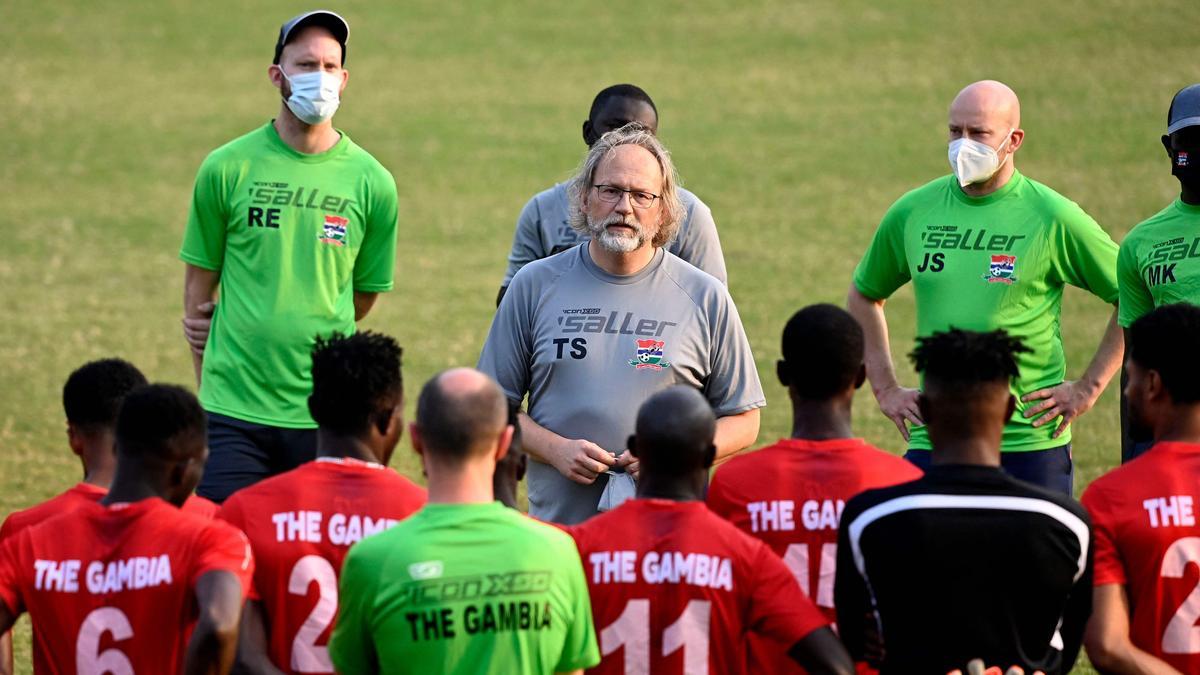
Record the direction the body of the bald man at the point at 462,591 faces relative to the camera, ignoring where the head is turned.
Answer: away from the camera

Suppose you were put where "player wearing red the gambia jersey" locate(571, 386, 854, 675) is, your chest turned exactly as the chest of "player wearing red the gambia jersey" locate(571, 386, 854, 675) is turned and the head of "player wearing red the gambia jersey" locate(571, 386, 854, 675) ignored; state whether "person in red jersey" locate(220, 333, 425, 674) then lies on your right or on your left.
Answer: on your left

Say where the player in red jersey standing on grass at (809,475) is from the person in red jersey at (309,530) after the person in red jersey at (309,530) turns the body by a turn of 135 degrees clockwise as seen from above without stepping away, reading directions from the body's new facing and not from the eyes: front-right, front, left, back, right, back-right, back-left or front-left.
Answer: front-left

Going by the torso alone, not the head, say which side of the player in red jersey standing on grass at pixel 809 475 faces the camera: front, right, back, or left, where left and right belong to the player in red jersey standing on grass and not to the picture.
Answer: back

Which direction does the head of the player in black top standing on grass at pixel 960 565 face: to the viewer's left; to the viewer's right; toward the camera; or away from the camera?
away from the camera

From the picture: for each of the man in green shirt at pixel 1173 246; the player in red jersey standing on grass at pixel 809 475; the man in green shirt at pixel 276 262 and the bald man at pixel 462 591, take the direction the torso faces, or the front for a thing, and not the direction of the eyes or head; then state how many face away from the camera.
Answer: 2

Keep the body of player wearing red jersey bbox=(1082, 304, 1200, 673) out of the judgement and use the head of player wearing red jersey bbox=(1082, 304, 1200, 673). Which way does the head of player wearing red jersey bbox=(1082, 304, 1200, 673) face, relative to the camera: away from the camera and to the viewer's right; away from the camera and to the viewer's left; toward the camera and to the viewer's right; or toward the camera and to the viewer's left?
away from the camera and to the viewer's left

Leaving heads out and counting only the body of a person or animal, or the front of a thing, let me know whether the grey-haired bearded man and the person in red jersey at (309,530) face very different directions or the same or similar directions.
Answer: very different directions

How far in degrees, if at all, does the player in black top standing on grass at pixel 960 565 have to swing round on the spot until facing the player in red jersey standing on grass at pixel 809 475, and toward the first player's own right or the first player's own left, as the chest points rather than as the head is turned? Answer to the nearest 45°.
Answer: approximately 45° to the first player's own left

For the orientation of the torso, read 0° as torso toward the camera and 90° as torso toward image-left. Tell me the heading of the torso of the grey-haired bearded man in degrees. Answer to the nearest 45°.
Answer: approximately 0°

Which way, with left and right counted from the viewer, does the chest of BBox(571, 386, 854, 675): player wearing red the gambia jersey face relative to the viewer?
facing away from the viewer

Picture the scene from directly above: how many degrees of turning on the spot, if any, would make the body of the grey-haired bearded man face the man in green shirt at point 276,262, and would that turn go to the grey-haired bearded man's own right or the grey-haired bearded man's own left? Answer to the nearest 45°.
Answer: approximately 135° to the grey-haired bearded man's own right

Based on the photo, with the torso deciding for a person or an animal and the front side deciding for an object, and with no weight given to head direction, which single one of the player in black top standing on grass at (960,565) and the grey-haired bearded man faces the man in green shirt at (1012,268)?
the player in black top standing on grass

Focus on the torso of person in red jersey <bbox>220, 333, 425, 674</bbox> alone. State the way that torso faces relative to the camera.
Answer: away from the camera
